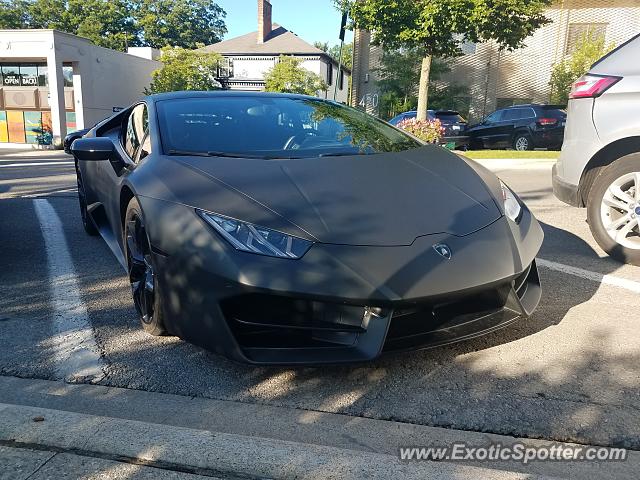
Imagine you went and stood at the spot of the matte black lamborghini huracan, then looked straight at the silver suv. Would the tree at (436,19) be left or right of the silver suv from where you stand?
left

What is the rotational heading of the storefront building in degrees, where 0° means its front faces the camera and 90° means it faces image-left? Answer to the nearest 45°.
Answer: approximately 0°

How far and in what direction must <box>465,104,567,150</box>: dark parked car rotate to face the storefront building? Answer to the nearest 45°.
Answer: approximately 45° to its left

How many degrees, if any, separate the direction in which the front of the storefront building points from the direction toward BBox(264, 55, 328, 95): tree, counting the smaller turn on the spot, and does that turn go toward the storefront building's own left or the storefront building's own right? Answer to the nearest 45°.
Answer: approximately 90° to the storefront building's own left

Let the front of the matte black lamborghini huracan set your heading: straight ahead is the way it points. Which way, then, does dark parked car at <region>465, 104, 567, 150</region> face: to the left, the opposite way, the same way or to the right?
the opposite way

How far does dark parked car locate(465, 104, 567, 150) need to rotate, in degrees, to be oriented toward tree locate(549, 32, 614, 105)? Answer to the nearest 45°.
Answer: approximately 45° to its right

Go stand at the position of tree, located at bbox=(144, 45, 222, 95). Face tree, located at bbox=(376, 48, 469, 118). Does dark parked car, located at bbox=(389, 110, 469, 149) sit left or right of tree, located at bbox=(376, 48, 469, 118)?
right

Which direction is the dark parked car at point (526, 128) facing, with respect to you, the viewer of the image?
facing away from the viewer and to the left of the viewer

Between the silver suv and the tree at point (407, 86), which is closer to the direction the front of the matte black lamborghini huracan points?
the silver suv

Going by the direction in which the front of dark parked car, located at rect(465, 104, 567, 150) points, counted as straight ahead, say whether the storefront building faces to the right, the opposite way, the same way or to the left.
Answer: the opposite way

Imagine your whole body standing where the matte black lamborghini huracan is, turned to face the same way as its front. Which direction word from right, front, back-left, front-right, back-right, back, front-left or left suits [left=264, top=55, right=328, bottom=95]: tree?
back-left

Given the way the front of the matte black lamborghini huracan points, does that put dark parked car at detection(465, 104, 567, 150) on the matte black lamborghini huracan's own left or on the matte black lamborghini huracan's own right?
on the matte black lamborghini huracan's own left

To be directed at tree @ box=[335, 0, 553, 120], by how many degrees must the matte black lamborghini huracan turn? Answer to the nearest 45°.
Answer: approximately 135° to its left

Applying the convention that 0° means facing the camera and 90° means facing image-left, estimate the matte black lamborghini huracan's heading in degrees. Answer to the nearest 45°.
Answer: approximately 315°

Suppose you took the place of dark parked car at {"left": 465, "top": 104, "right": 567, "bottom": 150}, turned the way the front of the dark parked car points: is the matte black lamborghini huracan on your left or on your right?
on your left
